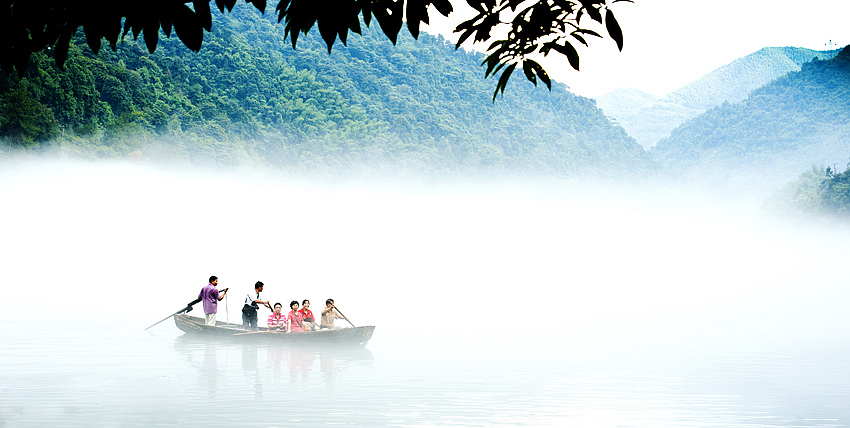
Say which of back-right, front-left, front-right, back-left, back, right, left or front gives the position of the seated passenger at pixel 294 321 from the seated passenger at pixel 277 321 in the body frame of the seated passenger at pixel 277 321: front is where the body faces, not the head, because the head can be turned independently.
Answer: front-left

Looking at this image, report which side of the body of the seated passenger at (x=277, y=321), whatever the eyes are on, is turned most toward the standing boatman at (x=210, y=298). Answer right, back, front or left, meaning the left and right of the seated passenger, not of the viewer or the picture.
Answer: right

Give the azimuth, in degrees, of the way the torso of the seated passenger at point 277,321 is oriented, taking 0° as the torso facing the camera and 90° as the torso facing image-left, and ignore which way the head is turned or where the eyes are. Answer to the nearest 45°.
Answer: approximately 0°

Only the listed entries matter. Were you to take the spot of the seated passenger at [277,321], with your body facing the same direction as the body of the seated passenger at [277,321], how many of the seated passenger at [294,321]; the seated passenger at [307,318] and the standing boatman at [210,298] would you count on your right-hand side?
1

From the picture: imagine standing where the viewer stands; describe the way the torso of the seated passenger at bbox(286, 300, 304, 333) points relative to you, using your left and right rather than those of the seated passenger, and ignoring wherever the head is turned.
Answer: facing the viewer and to the right of the viewer

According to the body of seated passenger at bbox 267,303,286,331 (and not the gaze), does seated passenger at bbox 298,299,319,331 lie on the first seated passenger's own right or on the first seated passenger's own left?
on the first seated passenger's own left

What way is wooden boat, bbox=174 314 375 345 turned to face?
to the viewer's right
